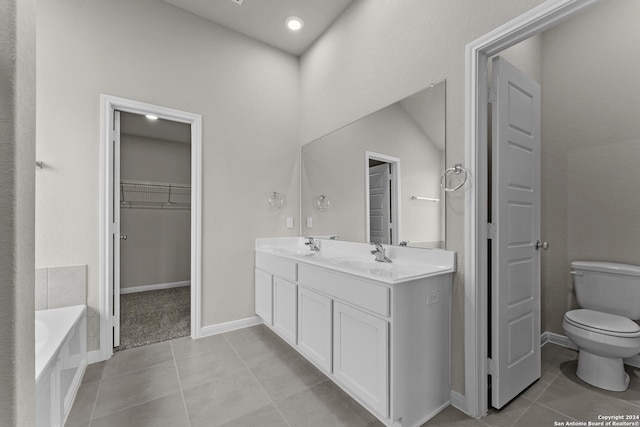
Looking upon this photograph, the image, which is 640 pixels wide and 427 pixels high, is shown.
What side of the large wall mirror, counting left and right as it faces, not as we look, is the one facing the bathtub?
front

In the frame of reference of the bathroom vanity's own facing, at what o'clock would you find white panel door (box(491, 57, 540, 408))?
The white panel door is roughly at 7 o'clock from the bathroom vanity.

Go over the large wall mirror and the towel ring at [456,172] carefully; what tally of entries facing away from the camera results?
0

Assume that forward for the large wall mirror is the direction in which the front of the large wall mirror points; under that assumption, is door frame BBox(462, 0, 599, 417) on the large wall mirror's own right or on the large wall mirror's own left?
on the large wall mirror's own left

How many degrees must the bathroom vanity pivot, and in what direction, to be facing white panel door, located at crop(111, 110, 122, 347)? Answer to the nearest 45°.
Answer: approximately 45° to its right

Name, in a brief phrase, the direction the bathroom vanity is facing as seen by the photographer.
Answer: facing the viewer and to the left of the viewer

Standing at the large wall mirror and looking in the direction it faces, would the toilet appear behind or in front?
behind

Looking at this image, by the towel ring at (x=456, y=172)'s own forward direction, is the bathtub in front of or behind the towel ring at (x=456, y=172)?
in front

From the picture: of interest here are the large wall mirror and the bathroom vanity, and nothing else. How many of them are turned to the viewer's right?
0

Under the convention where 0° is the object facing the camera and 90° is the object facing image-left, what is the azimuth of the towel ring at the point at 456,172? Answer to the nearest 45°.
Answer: approximately 45°

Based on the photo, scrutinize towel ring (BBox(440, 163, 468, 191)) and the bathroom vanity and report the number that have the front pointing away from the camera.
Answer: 0

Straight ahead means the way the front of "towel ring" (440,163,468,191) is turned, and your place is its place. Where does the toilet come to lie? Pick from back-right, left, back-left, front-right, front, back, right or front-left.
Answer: back

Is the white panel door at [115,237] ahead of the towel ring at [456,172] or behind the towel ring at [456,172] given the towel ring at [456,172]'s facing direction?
ahead

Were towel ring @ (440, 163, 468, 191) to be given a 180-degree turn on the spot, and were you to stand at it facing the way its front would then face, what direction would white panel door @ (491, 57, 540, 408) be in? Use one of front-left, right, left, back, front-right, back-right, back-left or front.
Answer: front
